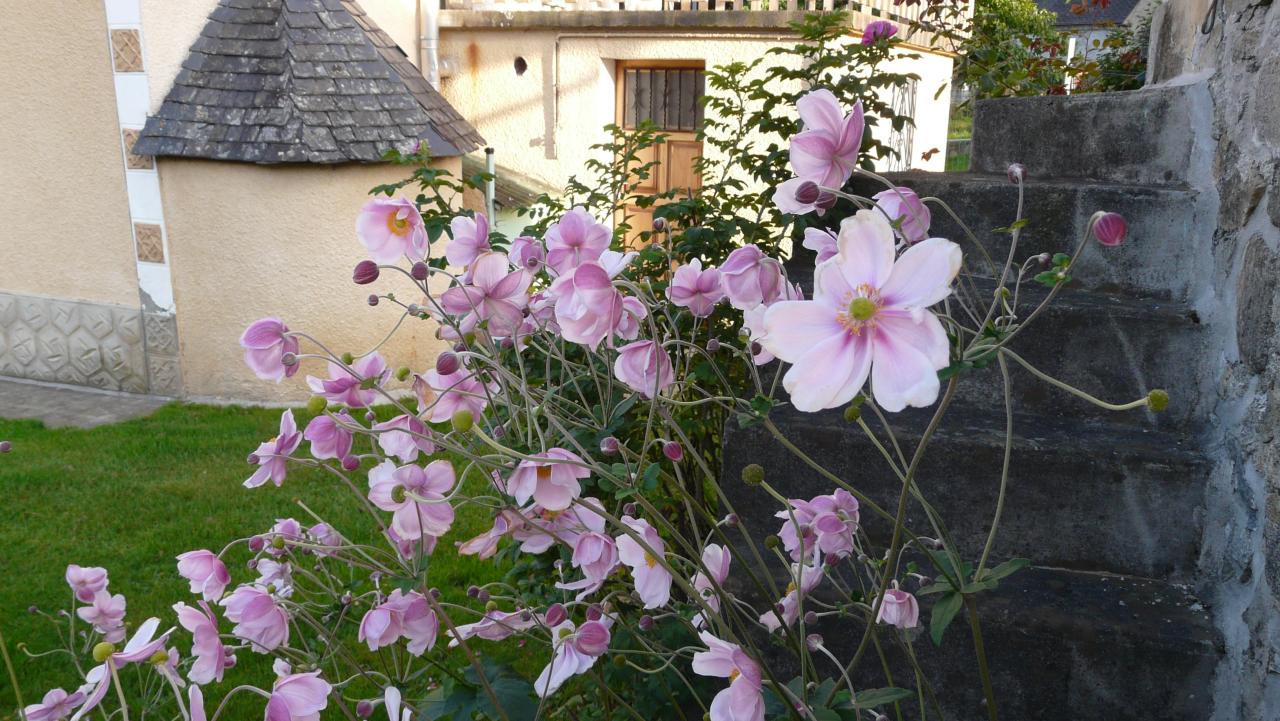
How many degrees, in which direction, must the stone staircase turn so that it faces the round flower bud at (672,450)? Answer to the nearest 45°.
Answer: approximately 45° to its right

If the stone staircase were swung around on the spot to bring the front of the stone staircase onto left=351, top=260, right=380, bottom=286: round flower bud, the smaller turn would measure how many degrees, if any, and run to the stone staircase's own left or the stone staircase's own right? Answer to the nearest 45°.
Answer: approximately 45° to the stone staircase's own right

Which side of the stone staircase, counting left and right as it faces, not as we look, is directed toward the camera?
front

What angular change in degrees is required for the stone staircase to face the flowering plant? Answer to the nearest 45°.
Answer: approximately 45° to its right

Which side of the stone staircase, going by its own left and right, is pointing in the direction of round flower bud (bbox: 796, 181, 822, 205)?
front
